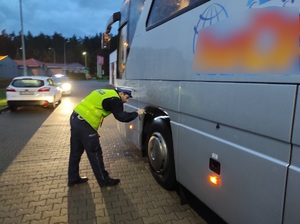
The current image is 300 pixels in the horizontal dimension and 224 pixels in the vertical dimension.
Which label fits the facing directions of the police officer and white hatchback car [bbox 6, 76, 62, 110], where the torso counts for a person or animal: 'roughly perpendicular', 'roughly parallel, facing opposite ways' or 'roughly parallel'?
roughly perpendicular

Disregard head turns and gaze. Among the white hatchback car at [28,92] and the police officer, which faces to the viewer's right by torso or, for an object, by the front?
the police officer

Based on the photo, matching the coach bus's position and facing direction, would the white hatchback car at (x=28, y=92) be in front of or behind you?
in front

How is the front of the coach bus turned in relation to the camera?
facing away from the viewer and to the left of the viewer

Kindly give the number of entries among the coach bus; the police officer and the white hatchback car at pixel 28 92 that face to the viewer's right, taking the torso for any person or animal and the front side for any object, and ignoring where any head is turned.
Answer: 1

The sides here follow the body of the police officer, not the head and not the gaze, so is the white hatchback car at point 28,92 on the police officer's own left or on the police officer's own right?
on the police officer's own left

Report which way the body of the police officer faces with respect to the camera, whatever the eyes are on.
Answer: to the viewer's right
